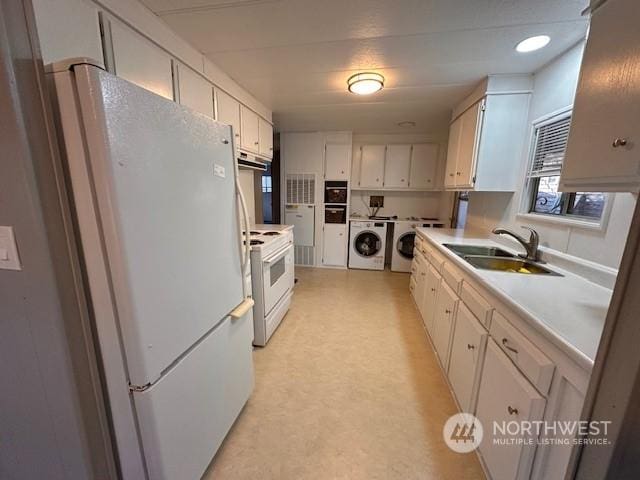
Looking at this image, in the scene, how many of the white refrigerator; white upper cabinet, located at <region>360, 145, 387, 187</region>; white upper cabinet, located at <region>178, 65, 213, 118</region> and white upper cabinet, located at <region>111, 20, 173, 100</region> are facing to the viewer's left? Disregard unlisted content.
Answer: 0

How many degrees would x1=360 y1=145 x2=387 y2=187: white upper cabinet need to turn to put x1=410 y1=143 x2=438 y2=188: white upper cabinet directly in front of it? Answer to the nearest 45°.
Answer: approximately 90° to its left

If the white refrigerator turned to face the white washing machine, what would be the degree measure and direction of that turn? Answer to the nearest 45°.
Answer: approximately 90° to its left

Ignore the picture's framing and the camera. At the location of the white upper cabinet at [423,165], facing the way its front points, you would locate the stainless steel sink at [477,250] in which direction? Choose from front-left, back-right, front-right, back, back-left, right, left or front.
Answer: front

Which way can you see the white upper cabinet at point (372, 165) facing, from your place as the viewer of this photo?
facing the viewer

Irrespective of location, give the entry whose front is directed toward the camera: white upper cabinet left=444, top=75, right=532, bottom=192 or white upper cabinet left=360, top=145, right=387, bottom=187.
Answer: white upper cabinet left=360, top=145, right=387, bottom=187

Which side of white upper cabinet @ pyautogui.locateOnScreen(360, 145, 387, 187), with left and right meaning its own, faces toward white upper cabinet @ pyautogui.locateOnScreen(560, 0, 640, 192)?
front

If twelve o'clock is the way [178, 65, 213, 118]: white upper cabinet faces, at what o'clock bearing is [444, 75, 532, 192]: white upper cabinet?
[444, 75, 532, 192]: white upper cabinet is roughly at 11 o'clock from [178, 65, 213, 118]: white upper cabinet.

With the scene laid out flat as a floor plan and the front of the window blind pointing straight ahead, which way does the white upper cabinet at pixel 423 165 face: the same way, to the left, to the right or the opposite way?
to the left

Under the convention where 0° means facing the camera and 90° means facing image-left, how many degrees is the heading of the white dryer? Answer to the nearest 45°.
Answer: approximately 0°

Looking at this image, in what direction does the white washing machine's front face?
toward the camera

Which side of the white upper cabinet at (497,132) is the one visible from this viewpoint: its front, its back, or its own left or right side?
left

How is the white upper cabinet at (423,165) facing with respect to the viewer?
toward the camera

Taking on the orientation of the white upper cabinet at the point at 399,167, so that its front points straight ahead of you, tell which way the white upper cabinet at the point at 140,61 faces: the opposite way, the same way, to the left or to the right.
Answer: to the left

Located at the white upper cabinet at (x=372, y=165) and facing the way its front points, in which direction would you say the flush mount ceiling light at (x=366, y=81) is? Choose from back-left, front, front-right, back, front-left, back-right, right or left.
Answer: front

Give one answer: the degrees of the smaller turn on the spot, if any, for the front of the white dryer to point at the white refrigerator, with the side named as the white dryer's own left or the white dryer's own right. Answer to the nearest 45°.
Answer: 0° — it already faces it

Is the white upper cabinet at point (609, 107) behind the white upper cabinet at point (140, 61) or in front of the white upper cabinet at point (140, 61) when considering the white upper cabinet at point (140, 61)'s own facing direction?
in front

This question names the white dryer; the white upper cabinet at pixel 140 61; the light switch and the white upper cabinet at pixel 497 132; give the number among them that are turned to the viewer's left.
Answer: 1
